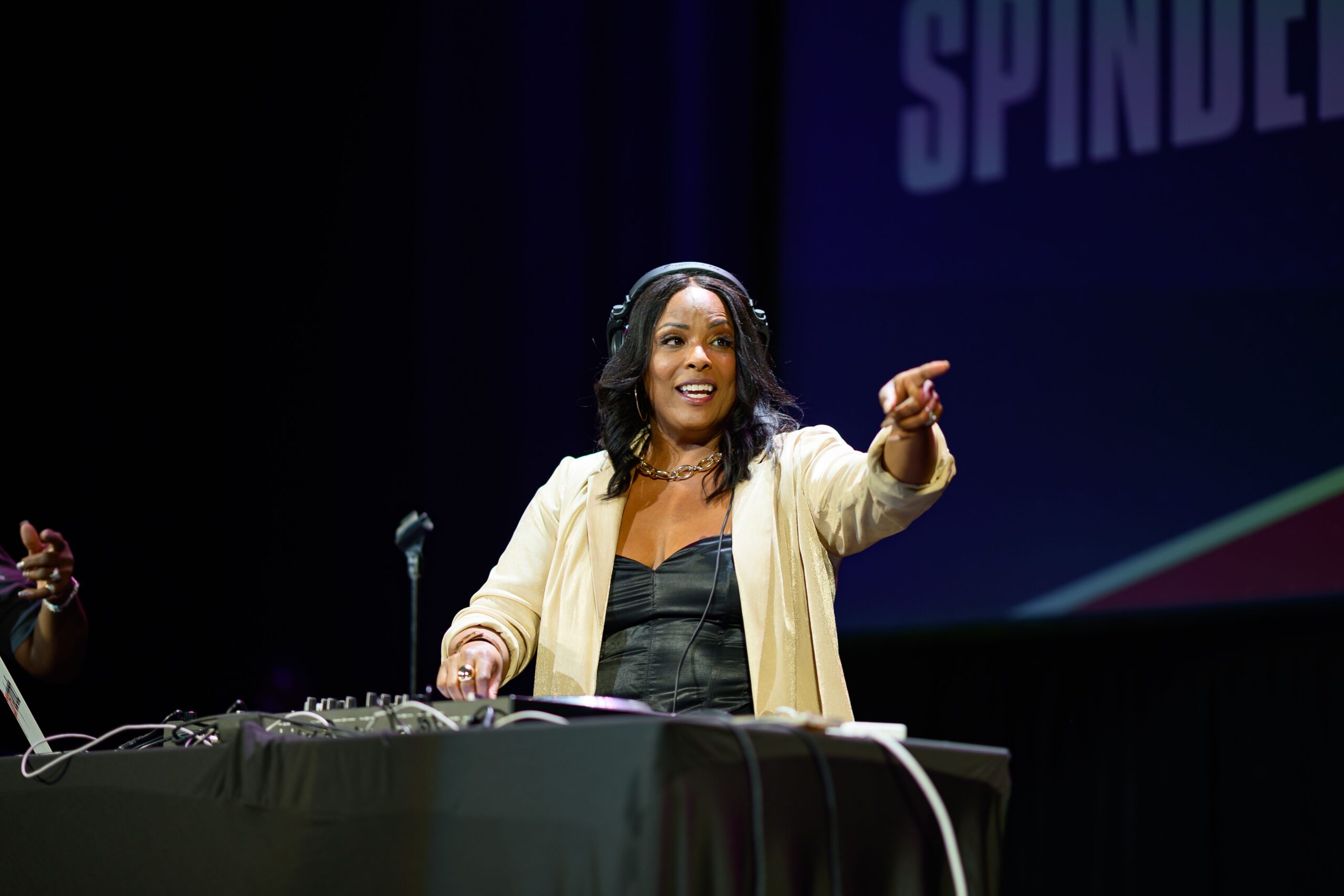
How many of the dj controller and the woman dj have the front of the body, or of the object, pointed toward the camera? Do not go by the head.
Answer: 1

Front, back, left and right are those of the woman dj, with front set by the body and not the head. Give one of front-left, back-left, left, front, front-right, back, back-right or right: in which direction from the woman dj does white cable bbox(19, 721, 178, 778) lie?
front-right

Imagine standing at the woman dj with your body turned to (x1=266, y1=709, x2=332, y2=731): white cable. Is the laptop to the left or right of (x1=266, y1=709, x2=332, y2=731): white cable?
right

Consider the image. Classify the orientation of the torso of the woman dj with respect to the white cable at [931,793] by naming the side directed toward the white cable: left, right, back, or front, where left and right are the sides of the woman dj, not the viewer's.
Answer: front

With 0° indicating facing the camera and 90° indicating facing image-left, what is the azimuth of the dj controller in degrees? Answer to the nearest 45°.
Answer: approximately 180°

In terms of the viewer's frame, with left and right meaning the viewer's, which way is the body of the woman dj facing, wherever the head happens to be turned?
facing the viewer

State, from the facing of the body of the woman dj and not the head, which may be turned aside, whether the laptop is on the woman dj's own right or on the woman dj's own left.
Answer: on the woman dj's own right

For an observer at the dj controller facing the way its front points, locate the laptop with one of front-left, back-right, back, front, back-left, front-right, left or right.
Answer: front-left

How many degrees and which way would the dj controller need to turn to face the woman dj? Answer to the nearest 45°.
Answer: approximately 45° to its right

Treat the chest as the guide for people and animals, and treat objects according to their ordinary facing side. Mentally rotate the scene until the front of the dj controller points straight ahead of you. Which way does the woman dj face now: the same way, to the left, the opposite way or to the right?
the opposite way

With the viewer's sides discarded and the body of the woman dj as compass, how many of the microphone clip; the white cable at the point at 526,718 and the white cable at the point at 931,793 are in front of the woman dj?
2
